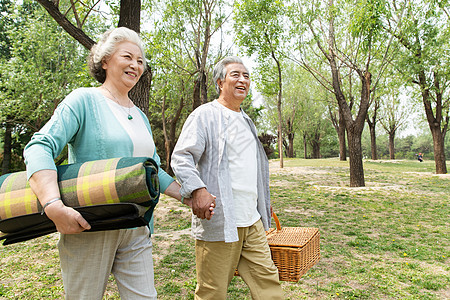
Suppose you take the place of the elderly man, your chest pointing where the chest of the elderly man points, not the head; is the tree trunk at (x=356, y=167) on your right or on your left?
on your left

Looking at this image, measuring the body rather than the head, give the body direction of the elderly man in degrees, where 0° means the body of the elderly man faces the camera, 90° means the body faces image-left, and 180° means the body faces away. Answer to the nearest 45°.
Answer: approximately 315°

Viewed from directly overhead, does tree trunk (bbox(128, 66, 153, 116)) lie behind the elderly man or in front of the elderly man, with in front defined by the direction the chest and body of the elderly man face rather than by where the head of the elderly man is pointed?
behind

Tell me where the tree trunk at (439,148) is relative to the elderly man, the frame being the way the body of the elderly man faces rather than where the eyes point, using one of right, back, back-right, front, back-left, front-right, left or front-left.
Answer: left

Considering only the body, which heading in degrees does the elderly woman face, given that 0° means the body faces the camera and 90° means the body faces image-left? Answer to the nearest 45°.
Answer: approximately 315°

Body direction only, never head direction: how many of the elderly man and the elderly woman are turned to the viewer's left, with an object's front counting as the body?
0

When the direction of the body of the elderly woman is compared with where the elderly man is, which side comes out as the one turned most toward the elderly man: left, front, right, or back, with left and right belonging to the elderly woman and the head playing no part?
left

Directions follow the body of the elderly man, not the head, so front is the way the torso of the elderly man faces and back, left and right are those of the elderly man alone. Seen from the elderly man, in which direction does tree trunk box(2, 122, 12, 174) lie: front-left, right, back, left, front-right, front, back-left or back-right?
back

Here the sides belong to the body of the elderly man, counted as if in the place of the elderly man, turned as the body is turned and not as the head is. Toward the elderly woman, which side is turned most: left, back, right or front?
right

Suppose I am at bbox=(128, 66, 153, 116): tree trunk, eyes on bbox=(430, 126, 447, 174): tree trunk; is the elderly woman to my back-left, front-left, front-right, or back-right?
back-right

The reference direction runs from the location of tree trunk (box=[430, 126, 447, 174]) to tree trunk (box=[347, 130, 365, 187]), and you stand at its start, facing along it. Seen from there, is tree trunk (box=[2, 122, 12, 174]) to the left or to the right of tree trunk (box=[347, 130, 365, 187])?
right
